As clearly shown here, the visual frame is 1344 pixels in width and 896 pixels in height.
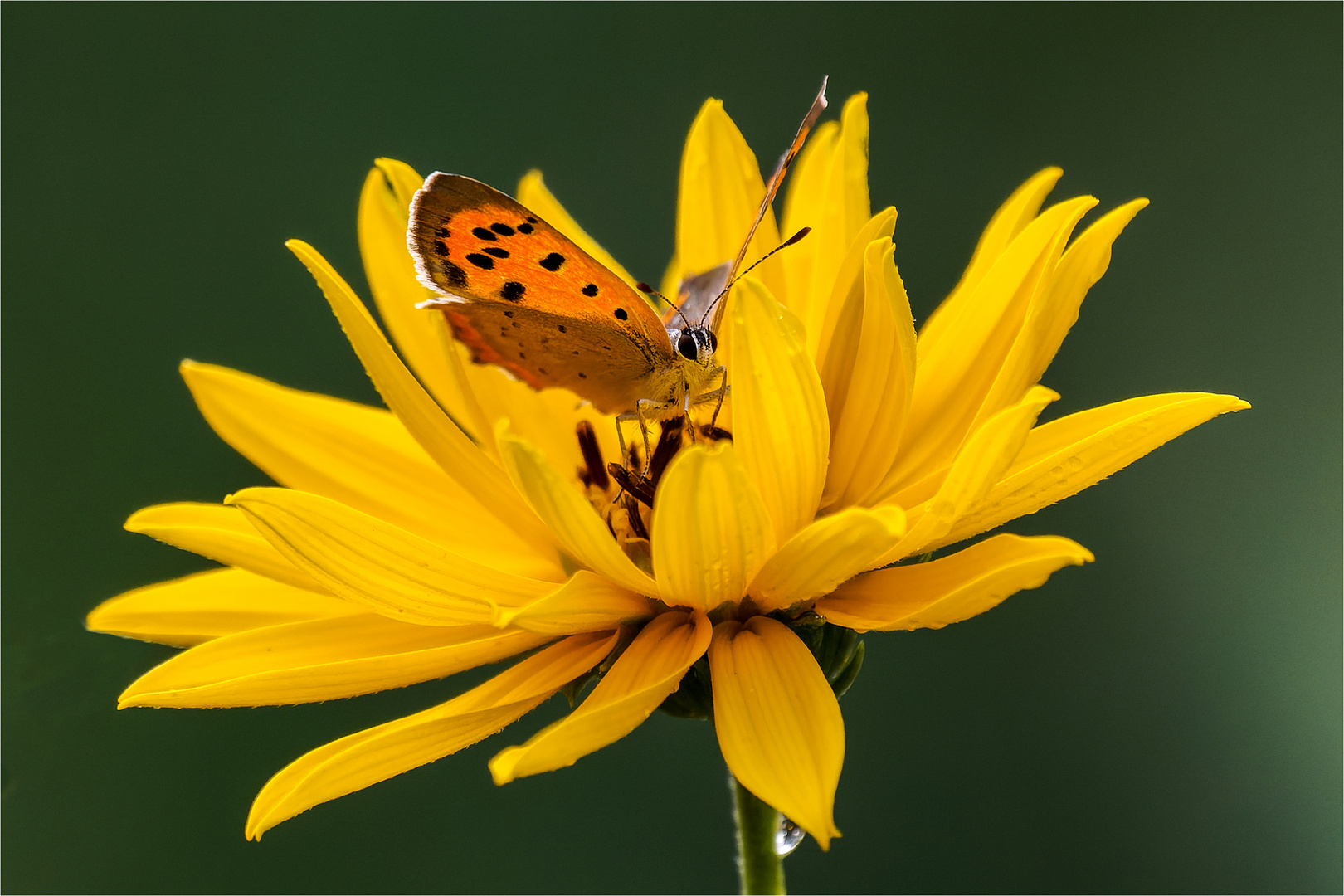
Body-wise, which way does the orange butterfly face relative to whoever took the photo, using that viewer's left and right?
facing the viewer and to the right of the viewer
